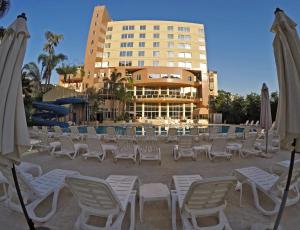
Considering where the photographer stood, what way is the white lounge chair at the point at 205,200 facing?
facing away from the viewer and to the left of the viewer

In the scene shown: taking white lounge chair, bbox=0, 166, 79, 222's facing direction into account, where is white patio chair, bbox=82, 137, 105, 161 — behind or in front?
in front

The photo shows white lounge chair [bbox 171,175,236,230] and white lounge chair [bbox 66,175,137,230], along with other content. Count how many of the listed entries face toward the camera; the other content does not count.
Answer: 0

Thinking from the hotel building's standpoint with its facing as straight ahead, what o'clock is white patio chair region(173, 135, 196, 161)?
The white patio chair is roughly at 12 o'clock from the hotel building.

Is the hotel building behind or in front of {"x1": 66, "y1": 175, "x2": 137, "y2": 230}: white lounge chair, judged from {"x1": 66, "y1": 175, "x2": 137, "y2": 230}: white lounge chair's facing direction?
in front

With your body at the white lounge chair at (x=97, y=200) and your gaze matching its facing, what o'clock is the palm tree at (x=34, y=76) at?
The palm tree is roughly at 10 o'clock from the white lounge chair.

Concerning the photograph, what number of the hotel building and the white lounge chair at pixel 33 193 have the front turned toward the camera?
1

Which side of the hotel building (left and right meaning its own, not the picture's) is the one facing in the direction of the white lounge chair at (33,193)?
front

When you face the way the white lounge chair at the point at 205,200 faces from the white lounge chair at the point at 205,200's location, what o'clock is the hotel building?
The hotel building is roughly at 1 o'clock from the white lounge chair.

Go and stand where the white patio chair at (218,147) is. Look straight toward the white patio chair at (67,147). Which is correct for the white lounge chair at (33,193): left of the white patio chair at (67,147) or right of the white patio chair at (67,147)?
left

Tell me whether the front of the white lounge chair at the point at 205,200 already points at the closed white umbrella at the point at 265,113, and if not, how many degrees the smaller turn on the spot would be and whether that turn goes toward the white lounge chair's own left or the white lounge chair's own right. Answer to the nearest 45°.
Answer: approximately 45° to the white lounge chair's own right

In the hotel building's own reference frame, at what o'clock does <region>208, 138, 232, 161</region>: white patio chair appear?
The white patio chair is roughly at 12 o'clock from the hotel building.

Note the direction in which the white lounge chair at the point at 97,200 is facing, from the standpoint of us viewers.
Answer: facing away from the viewer and to the right of the viewer

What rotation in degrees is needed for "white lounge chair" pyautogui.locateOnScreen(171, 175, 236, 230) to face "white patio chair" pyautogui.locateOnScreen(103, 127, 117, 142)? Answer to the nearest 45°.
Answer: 0° — it already faces it

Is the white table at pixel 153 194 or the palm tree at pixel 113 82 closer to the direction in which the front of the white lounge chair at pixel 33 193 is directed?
the palm tree

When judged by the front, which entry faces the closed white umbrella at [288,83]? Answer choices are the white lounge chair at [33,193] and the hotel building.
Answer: the hotel building

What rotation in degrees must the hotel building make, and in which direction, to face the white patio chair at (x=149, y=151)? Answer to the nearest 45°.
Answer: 0° — it already faces it

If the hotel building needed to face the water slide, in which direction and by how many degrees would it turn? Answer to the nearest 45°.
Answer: approximately 45° to its right
